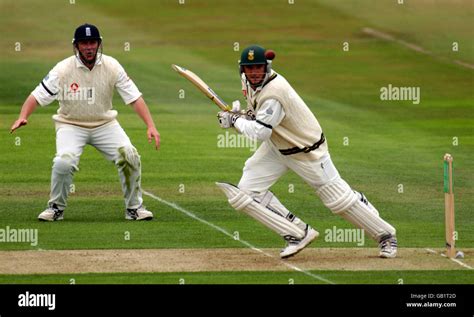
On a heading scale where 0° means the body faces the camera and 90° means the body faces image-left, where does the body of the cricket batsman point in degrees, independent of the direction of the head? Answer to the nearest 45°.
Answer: approximately 45°

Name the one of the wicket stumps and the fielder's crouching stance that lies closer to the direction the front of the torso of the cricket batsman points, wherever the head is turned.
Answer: the fielder's crouching stance

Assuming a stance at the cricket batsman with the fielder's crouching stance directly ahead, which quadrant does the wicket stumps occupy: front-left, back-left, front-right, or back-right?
back-right

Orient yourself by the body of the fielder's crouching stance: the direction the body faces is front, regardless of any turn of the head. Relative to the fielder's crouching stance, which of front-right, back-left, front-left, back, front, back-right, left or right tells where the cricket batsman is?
front-left

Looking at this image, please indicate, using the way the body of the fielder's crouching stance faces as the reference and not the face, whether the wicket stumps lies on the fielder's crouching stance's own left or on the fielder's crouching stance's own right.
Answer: on the fielder's crouching stance's own left

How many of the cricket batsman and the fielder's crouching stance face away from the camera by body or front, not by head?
0

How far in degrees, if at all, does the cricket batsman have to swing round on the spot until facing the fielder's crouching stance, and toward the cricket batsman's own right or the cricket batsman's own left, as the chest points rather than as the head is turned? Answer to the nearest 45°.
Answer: approximately 90° to the cricket batsman's own right

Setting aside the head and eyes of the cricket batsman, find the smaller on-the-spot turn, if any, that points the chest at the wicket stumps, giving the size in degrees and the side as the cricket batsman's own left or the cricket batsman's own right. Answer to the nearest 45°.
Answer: approximately 135° to the cricket batsman's own left

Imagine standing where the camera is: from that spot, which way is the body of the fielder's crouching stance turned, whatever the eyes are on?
toward the camera
